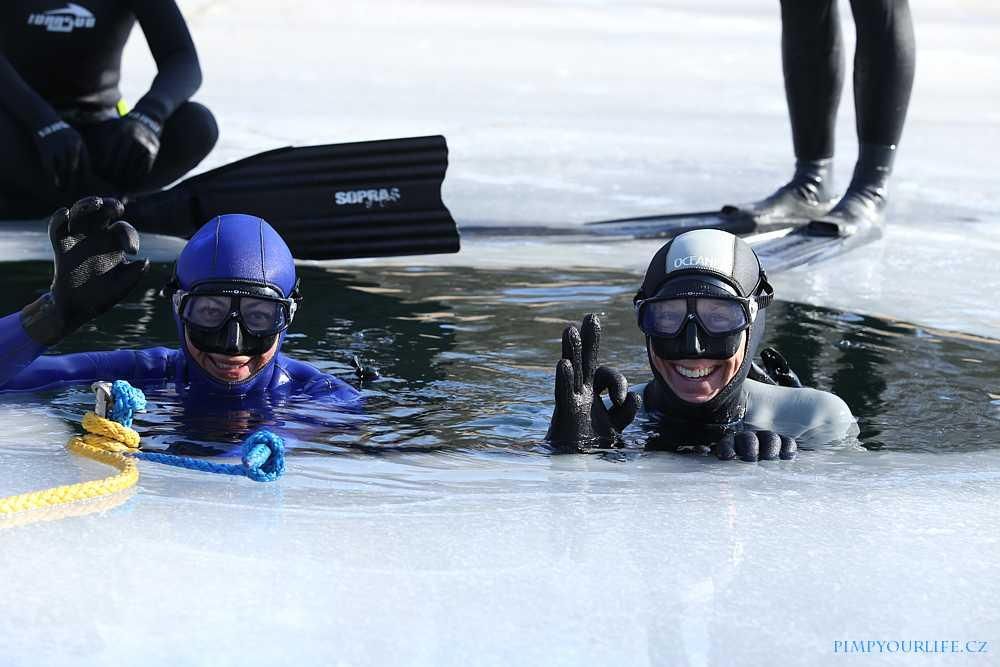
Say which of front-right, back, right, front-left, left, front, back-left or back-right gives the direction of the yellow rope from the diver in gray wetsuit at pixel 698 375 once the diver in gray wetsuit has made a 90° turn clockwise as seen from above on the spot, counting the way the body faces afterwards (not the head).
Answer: front-left

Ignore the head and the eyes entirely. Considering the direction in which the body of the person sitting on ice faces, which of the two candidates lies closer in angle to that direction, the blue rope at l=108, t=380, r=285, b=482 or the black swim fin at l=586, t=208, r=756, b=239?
the blue rope

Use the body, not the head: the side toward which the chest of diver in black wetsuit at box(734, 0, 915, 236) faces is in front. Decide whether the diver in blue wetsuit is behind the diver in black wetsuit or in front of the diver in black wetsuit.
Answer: in front

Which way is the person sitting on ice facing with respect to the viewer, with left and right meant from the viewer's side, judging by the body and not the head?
facing the viewer

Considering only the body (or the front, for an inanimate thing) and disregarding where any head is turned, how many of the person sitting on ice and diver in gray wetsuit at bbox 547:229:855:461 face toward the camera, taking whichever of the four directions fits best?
2

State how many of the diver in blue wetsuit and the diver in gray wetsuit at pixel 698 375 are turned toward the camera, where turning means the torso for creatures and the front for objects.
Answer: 2

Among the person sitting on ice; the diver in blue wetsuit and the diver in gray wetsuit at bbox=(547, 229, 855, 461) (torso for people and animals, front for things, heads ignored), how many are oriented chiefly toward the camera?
3

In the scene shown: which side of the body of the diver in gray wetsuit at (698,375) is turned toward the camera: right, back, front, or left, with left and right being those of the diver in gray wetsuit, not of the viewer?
front

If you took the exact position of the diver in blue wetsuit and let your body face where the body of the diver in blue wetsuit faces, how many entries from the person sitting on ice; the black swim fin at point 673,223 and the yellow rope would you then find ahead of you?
1

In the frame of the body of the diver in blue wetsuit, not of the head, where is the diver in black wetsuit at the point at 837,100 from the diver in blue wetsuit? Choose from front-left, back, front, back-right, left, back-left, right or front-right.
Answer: back-left

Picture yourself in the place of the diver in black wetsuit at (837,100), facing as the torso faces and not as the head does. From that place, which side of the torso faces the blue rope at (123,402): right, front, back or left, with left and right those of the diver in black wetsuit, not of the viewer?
front

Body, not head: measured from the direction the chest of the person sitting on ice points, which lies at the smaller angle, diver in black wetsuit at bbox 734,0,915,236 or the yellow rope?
the yellow rope

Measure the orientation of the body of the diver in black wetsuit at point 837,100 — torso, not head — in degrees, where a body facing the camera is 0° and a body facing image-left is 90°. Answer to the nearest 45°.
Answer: approximately 45°

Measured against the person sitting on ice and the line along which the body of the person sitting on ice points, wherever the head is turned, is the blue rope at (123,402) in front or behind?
in front

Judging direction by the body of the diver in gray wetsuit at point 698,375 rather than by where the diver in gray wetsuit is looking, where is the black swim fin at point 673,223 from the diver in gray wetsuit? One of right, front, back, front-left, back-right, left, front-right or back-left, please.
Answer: back

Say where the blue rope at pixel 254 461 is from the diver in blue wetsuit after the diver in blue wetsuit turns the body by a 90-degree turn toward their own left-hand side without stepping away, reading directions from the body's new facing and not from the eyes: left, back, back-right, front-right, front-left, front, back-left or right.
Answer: right

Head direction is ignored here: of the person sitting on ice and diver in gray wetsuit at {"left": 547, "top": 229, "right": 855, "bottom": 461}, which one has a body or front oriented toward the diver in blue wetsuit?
the person sitting on ice

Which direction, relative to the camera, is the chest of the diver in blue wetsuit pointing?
toward the camera

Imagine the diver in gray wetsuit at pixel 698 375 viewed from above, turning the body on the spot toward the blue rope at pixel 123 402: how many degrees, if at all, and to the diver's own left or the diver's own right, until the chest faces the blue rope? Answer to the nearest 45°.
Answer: approximately 90° to the diver's own right
